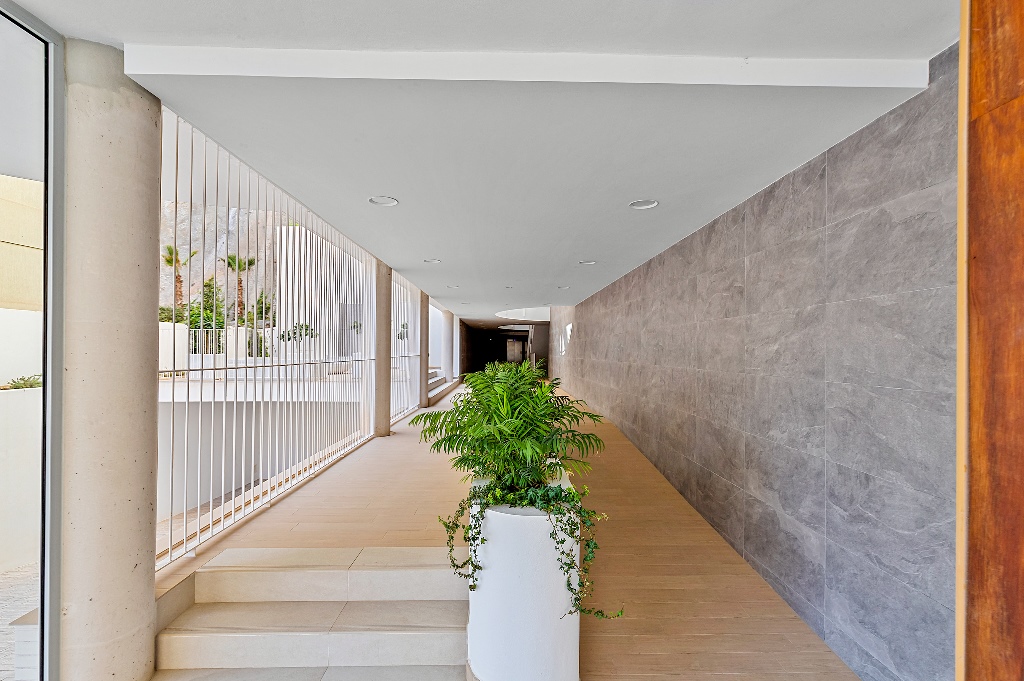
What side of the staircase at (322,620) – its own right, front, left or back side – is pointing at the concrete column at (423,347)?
back

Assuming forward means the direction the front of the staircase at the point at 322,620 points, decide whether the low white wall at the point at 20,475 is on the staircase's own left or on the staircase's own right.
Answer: on the staircase's own right

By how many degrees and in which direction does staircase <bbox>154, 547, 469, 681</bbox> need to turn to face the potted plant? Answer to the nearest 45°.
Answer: approximately 45° to its left

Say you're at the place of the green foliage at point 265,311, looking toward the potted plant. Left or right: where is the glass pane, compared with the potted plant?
right

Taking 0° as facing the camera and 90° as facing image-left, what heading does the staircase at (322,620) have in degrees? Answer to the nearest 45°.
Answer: approximately 0°

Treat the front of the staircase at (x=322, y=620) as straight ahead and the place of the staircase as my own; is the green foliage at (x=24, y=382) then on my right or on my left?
on my right

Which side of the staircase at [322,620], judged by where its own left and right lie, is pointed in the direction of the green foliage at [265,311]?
back

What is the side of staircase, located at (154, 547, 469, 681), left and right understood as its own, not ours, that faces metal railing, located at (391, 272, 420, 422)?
back

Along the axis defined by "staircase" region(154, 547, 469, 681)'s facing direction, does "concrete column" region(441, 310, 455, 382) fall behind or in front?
behind

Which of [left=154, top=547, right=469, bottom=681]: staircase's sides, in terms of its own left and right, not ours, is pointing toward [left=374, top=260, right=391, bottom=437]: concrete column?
back

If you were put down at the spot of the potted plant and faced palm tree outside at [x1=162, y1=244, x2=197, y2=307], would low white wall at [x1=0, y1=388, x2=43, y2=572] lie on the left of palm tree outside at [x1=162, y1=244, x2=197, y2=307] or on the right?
left
